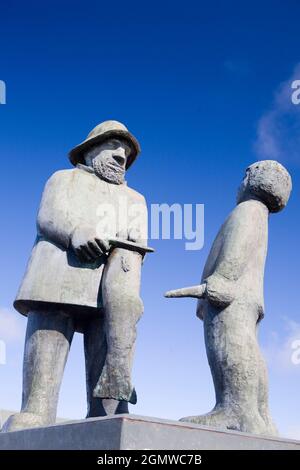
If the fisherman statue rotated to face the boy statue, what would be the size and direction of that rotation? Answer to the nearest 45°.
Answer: approximately 45° to its left

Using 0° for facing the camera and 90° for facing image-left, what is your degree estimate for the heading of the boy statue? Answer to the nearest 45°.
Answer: approximately 90°

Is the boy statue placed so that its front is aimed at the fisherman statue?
yes

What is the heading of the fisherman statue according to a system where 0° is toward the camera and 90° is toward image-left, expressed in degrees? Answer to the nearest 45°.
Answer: approximately 315°

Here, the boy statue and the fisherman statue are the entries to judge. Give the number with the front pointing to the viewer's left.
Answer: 1
